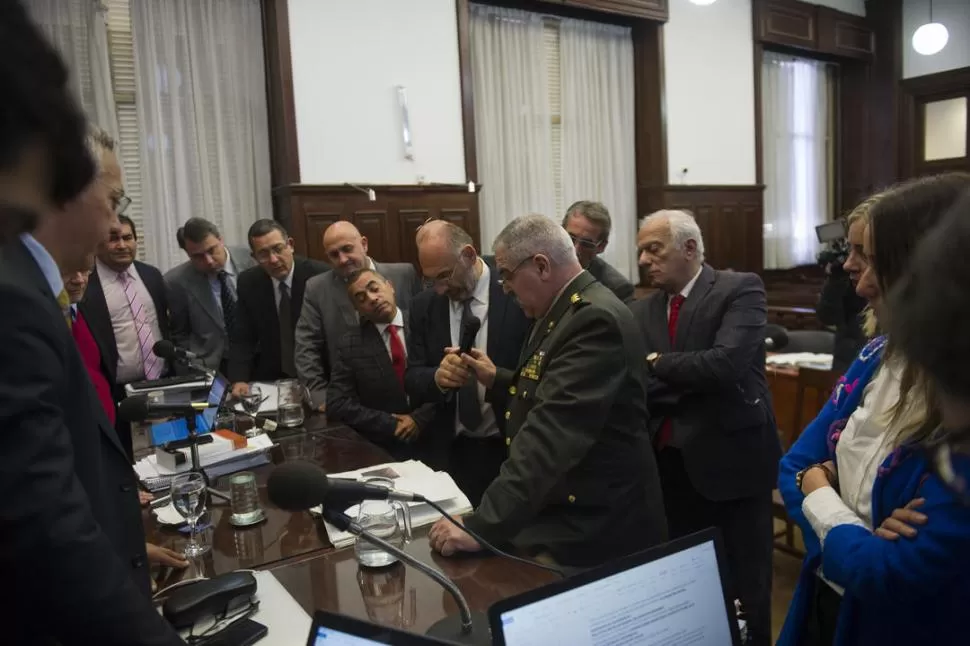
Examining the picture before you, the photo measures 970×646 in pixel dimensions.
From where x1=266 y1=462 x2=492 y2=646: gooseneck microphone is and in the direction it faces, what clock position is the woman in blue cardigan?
The woman in blue cardigan is roughly at 6 o'clock from the gooseneck microphone.

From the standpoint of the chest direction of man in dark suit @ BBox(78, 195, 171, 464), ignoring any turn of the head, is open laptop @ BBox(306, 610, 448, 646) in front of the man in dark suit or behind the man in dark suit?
in front

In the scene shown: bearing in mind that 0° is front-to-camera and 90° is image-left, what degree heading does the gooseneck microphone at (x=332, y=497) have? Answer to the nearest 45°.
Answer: approximately 90°

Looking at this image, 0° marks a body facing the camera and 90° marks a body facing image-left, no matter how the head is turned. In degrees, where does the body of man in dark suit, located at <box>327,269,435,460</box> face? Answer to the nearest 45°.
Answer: approximately 315°

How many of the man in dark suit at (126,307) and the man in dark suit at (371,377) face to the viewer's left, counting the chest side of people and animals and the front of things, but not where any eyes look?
0

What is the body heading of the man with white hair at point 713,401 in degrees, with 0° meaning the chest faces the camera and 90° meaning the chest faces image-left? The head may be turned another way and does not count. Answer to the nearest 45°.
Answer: approximately 45°

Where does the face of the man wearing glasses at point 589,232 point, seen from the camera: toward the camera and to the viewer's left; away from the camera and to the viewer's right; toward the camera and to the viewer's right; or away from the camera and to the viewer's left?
toward the camera and to the viewer's left

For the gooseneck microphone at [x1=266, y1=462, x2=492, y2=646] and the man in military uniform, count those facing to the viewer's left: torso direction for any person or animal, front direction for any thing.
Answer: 2
